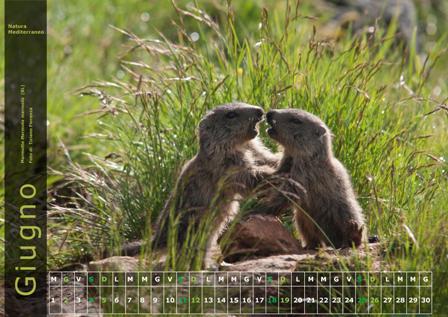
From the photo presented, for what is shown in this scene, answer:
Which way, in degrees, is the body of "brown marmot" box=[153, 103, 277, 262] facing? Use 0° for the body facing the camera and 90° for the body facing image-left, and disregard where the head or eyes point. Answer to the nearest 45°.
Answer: approximately 270°

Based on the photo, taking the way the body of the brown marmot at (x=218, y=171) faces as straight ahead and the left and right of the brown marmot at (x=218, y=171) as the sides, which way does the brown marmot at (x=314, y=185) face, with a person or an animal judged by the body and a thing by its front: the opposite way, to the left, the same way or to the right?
the opposite way

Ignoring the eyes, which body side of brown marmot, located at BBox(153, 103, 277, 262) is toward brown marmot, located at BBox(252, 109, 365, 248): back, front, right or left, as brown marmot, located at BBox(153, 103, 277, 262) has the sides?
front

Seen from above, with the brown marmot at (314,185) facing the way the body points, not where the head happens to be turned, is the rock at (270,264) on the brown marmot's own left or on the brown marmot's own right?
on the brown marmot's own left

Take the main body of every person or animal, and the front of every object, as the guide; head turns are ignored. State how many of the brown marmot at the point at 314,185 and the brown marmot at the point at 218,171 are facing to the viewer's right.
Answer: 1

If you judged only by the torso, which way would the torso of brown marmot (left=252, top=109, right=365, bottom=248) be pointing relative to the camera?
to the viewer's left
